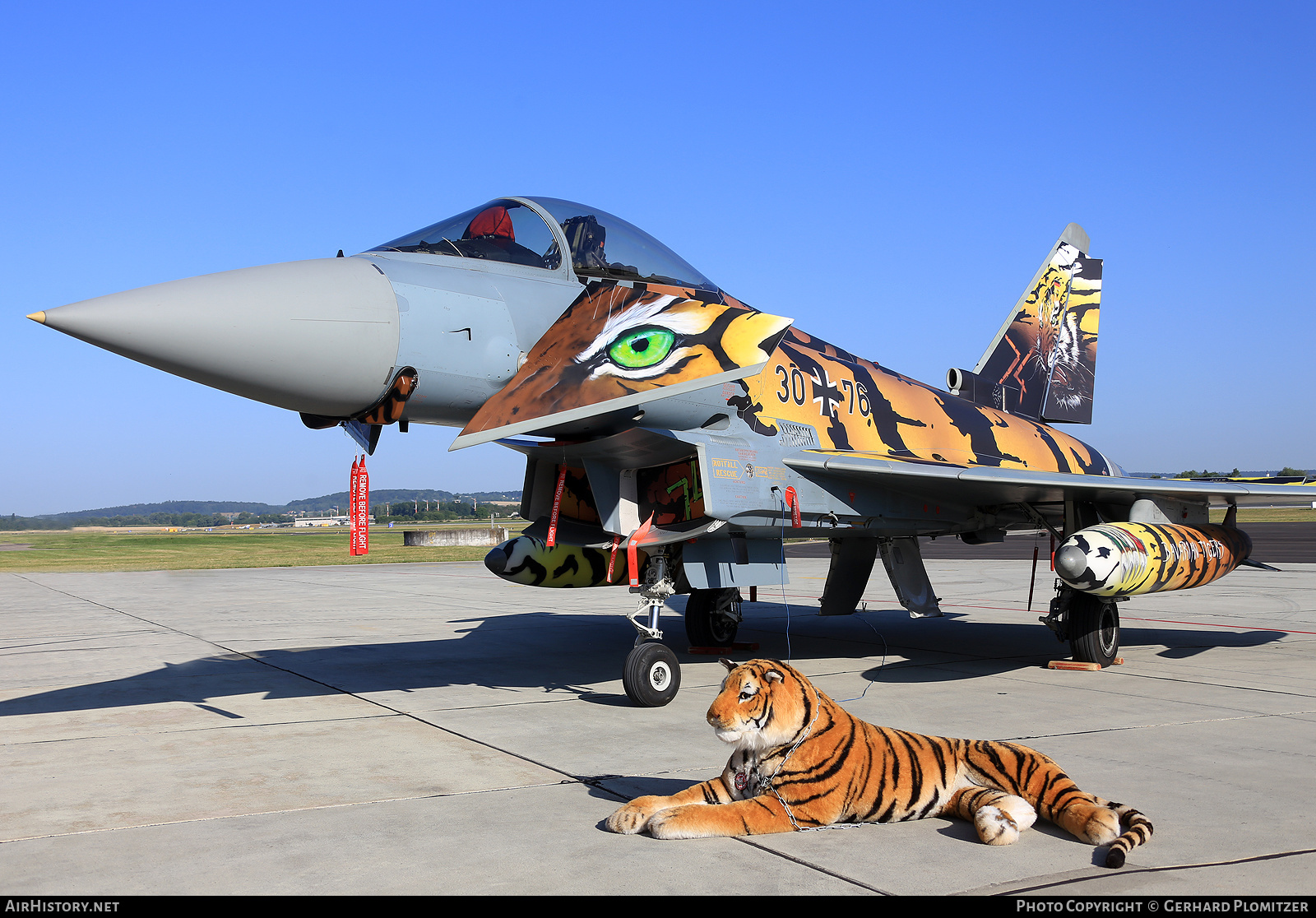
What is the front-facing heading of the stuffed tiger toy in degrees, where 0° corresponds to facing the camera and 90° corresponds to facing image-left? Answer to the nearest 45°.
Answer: approximately 90°

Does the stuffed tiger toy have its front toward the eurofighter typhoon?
no

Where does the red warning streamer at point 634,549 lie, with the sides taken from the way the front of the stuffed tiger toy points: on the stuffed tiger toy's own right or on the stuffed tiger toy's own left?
on the stuffed tiger toy's own right

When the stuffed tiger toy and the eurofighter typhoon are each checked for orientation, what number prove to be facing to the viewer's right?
0

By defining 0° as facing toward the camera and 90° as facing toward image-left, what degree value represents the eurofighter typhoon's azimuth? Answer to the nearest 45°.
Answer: approximately 45°

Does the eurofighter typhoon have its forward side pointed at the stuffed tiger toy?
no
